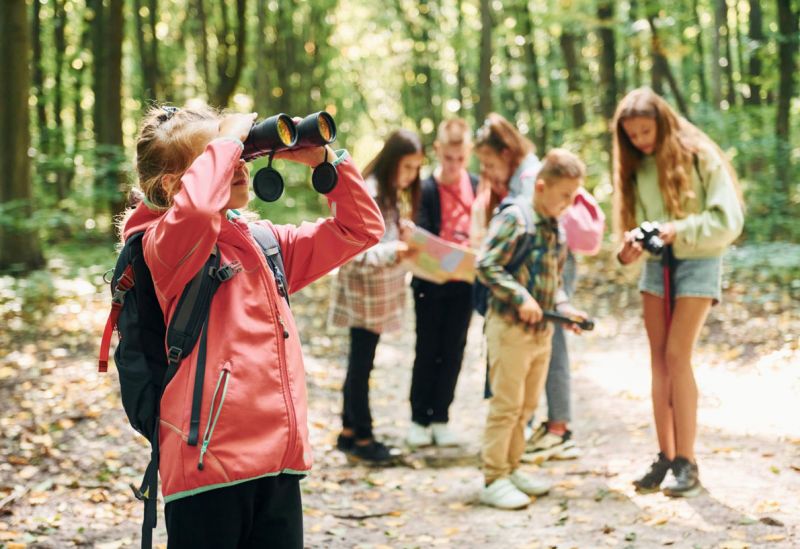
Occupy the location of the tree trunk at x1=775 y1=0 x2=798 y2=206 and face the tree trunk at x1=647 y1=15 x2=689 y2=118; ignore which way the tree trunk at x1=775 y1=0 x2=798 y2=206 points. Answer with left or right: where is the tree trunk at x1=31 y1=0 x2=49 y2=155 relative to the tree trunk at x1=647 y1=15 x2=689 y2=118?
left

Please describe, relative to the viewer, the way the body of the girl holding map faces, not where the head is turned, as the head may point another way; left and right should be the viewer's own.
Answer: facing to the right of the viewer

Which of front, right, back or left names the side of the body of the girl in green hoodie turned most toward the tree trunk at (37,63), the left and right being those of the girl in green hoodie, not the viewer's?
right

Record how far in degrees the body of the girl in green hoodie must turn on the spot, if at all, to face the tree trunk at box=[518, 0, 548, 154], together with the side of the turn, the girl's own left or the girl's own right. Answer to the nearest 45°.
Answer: approximately 135° to the girl's own right

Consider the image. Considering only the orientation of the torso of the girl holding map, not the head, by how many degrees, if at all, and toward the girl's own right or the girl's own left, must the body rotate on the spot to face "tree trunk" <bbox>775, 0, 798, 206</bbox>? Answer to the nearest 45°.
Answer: approximately 45° to the girl's own left

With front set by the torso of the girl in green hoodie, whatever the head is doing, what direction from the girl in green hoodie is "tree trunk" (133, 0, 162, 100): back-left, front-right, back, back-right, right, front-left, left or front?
right

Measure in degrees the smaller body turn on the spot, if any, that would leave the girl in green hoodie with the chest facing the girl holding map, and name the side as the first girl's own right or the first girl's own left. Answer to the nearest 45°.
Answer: approximately 45° to the first girl's own right

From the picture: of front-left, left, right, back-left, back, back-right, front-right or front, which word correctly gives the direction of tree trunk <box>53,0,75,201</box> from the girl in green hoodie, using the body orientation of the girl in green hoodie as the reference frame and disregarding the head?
right

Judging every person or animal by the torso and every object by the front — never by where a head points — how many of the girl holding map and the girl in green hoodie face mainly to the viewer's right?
1

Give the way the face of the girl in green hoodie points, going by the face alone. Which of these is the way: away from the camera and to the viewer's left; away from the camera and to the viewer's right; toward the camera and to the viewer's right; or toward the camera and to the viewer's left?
toward the camera and to the viewer's left

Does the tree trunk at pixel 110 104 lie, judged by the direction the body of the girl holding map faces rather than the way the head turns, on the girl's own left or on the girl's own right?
on the girl's own left
